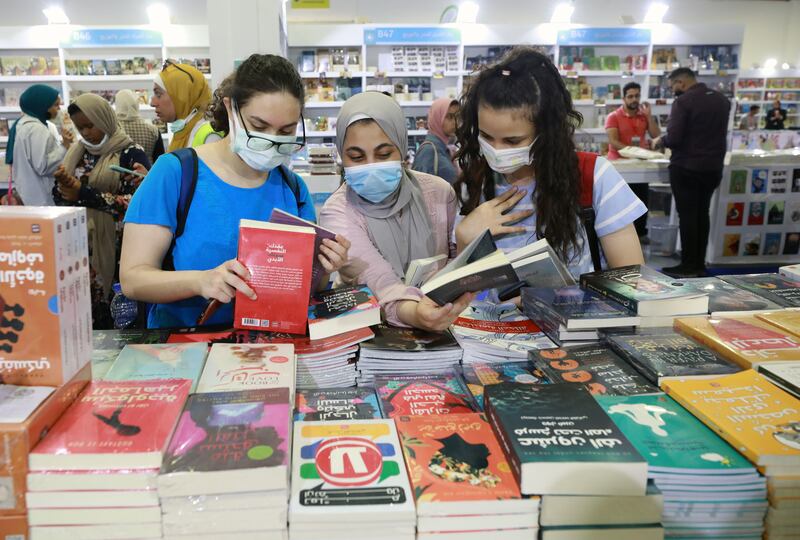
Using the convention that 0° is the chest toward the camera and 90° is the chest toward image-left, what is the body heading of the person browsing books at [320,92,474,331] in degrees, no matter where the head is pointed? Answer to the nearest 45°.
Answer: approximately 0°

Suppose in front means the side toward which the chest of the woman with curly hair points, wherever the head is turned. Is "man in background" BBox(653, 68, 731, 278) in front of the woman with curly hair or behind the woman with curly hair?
behind

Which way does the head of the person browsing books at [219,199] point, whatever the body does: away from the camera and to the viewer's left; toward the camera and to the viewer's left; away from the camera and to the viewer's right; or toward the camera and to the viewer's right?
toward the camera and to the viewer's right

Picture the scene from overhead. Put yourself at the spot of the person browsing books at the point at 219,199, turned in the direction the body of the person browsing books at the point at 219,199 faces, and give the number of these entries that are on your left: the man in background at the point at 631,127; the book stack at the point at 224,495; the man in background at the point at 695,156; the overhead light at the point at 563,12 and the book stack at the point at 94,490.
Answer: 3

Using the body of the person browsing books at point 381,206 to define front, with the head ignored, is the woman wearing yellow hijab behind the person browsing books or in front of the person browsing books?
behind

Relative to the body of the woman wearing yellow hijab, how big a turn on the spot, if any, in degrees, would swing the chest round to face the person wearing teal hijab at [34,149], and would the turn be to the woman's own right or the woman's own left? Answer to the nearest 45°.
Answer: approximately 45° to the woman's own right

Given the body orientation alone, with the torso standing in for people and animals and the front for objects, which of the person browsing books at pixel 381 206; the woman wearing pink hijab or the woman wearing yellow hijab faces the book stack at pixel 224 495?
the person browsing books

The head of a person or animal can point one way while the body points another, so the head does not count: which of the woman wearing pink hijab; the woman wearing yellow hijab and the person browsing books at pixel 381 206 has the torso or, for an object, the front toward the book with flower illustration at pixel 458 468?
the person browsing books

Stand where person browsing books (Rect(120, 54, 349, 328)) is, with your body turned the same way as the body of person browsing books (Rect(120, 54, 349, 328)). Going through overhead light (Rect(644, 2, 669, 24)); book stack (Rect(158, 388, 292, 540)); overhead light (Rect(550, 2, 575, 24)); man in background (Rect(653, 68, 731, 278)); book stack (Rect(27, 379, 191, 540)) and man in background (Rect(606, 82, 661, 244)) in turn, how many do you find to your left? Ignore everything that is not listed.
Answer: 4
